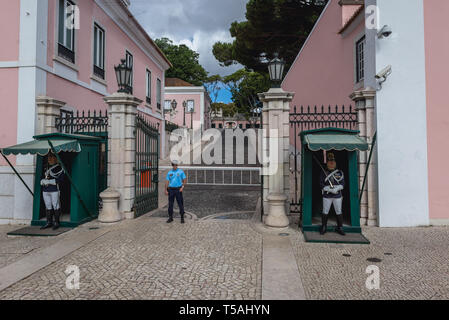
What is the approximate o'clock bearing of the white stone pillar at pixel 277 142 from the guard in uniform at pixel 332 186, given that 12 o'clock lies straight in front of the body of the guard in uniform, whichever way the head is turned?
The white stone pillar is roughly at 4 o'clock from the guard in uniform.

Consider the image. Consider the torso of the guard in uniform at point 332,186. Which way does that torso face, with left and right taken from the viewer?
facing the viewer

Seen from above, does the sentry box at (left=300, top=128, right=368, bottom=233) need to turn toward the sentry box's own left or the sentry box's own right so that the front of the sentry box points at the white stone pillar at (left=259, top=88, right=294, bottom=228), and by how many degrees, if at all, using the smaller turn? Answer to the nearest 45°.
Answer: approximately 90° to the sentry box's own right

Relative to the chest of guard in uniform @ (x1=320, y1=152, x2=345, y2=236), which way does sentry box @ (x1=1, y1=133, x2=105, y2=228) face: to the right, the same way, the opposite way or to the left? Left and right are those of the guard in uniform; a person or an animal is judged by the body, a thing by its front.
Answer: the same way

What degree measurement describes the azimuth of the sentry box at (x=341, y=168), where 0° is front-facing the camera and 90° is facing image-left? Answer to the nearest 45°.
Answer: approximately 0°

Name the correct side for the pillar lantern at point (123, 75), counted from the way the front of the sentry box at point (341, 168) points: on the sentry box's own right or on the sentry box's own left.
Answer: on the sentry box's own right

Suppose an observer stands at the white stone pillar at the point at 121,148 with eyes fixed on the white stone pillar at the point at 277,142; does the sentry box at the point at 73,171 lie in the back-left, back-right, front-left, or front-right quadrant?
back-right

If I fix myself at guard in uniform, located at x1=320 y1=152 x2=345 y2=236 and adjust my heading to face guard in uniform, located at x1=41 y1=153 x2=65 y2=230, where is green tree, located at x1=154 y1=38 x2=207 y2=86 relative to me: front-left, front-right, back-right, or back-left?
front-right

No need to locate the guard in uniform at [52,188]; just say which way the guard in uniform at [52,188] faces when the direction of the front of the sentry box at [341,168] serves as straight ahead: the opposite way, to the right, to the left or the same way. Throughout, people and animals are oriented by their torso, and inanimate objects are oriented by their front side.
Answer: the same way

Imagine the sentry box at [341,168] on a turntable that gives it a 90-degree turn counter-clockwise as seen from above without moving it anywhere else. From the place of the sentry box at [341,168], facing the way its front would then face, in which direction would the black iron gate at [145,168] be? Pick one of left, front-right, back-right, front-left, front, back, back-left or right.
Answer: back

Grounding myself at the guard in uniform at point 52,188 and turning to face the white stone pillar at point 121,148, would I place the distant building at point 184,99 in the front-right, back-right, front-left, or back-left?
front-left

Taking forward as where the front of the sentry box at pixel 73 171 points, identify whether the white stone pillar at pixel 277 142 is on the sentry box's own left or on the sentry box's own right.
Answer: on the sentry box's own left

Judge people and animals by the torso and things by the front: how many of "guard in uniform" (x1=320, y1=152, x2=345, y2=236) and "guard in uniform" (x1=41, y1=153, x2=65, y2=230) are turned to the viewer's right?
0

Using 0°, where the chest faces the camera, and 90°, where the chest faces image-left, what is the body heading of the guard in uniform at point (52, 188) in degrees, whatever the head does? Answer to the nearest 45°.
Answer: approximately 45°

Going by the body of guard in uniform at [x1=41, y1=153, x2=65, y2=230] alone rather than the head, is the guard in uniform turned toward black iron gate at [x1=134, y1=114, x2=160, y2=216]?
no

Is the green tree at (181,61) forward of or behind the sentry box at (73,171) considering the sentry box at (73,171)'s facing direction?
behind
